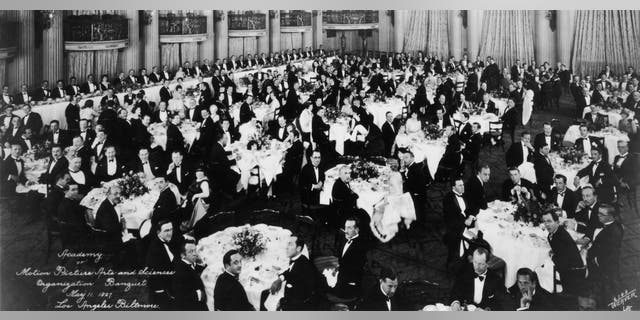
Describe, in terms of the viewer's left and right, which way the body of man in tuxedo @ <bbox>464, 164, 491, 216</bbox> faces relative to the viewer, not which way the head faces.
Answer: facing the viewer and to the right of the viewer

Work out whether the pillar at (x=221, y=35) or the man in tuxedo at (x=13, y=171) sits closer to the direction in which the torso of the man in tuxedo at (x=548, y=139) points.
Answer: the man in tuxedo

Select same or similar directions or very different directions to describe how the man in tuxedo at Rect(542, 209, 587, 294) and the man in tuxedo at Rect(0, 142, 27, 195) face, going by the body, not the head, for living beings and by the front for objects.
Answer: very different directions

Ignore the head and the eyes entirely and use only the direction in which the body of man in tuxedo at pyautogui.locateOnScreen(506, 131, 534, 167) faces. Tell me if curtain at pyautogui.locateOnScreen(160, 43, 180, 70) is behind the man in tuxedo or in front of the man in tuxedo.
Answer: behind

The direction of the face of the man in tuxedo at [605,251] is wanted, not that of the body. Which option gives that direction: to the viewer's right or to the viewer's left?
to the viewer's left

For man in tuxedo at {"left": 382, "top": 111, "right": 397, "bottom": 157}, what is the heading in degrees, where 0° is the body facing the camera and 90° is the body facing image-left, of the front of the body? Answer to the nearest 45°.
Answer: approximately 315°

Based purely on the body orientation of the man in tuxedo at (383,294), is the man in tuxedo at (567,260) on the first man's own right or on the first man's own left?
on the first man's own left

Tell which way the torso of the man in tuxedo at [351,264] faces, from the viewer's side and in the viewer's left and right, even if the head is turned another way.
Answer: facing the viewer and to the left of the viewer

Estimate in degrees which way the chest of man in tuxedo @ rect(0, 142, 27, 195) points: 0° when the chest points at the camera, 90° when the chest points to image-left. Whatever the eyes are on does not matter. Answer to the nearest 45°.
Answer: approximately 315°

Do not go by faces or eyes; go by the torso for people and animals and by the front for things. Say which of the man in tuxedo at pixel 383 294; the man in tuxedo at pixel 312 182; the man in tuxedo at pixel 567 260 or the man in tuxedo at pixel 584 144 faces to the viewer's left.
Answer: the man in tuxedo at pixel 567 260

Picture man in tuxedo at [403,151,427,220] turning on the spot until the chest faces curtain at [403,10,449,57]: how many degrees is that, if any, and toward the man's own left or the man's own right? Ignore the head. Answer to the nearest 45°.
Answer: approximately 135° to the man's own right

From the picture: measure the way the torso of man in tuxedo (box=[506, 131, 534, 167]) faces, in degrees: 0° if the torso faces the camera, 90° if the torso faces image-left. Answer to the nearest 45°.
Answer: approximately 315°

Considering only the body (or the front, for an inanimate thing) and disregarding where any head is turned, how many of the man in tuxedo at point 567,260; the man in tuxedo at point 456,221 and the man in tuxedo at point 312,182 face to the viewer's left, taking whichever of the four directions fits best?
1
